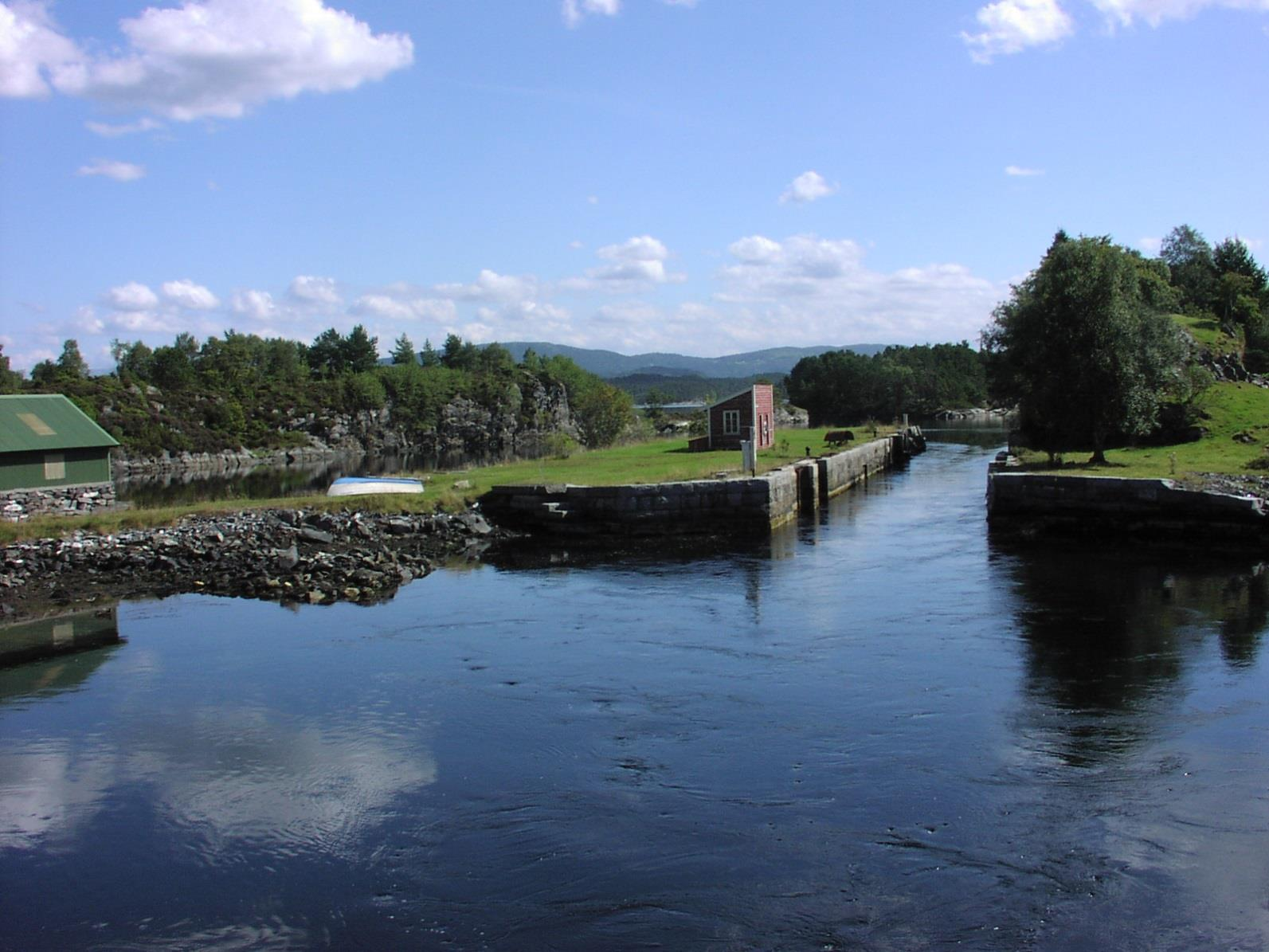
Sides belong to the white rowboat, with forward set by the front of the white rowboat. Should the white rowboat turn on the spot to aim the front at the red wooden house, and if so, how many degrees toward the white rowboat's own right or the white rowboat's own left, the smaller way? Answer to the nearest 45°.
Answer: approximately 135° to the white rowboat's own right

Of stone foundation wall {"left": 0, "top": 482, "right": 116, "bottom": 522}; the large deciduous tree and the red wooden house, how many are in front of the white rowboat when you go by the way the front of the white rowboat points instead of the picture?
1

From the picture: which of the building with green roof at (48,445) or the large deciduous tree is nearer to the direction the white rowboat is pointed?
the building with green roof

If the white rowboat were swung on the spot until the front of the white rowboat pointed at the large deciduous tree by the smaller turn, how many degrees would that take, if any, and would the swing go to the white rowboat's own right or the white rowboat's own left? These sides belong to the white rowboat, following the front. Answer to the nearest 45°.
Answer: approximately 180°

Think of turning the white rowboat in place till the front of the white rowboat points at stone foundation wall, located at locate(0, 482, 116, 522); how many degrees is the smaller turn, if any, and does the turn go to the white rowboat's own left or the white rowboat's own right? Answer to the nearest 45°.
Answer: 0° — it already faces it

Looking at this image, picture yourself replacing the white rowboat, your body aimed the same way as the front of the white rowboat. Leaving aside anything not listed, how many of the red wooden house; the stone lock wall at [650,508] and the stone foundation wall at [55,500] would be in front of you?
1

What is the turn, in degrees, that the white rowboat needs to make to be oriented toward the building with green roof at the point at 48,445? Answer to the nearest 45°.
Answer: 0° — it already faces it

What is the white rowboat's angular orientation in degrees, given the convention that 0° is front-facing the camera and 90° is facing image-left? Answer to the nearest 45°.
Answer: approximately 90°

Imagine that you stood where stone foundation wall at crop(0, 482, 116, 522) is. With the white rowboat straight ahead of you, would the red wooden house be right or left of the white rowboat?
left
